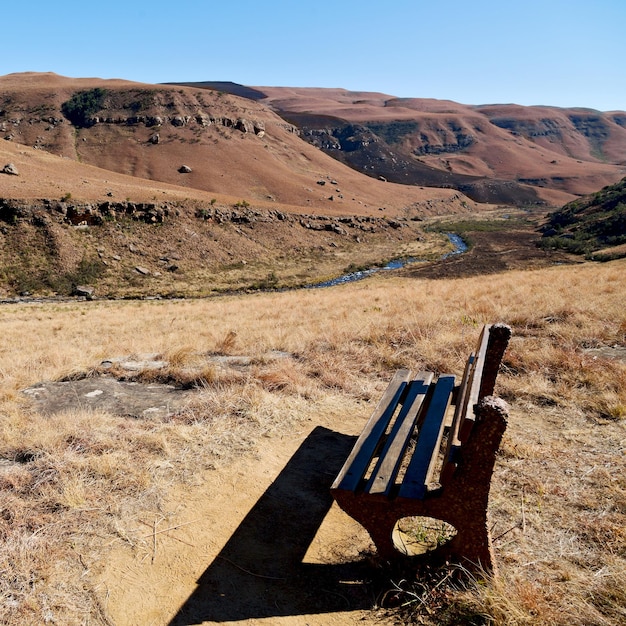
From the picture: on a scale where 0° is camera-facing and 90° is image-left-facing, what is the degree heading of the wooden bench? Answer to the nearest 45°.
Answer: approximately 90°
